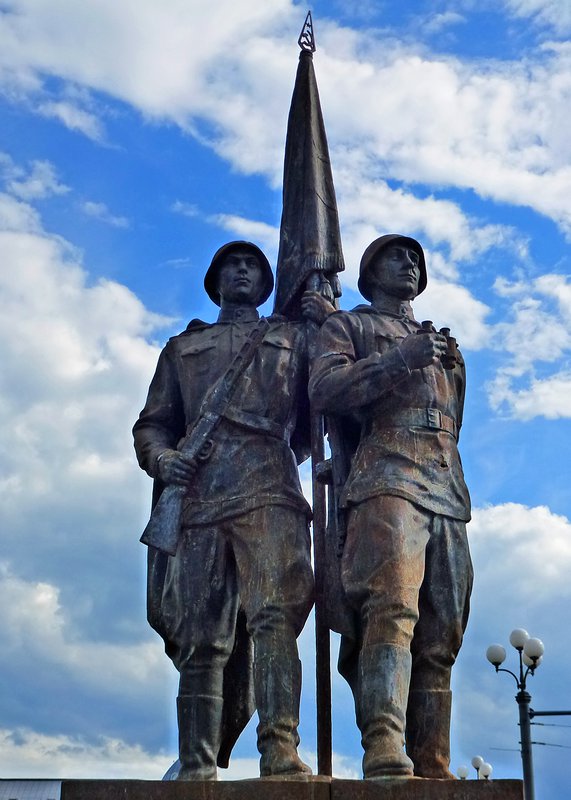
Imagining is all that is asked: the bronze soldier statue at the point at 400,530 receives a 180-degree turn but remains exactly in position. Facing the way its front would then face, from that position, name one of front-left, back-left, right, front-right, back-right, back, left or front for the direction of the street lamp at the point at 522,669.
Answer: front-right

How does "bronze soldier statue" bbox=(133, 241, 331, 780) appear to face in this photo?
toward the camera

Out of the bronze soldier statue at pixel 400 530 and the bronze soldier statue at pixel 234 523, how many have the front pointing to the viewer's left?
0

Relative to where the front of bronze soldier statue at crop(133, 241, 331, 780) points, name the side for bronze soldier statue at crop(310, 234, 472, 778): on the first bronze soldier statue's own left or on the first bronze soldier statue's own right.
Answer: on the first bronze soldier statue's own left

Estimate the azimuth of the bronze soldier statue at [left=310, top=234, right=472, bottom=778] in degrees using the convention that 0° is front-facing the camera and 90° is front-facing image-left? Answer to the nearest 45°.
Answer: approximately 315°

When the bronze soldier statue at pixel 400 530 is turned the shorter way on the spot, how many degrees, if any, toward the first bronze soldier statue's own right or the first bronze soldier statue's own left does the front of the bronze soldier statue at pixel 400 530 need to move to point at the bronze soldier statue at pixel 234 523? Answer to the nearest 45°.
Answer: approximately 135° to the first bronze soldier statue's own right
